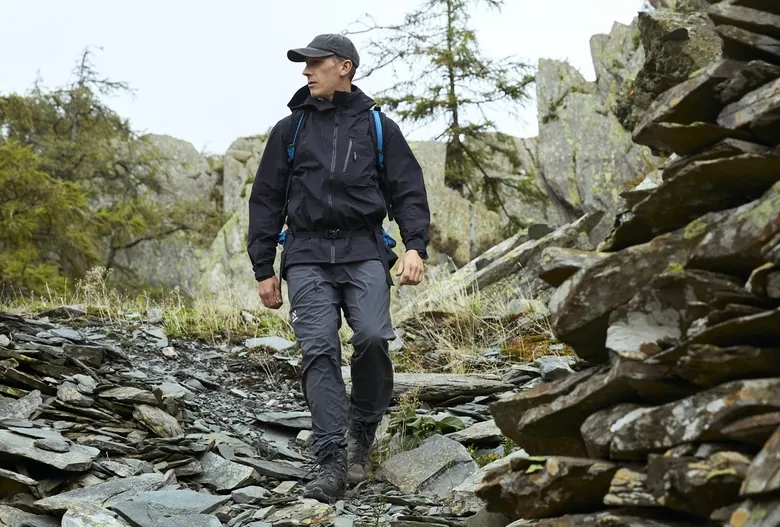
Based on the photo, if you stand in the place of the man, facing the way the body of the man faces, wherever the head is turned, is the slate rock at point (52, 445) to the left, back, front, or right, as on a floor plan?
right

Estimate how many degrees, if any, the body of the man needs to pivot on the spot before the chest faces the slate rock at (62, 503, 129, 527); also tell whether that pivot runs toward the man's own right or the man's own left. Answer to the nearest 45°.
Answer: approximately 45° to the man's own right

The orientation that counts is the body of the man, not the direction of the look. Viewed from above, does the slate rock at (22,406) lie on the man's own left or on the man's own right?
on the man's own right

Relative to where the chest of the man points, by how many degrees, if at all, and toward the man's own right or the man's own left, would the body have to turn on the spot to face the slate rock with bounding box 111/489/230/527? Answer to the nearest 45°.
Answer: approximately 45° to the man's own right

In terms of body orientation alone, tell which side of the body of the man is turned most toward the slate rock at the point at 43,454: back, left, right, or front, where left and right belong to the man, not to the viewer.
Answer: right

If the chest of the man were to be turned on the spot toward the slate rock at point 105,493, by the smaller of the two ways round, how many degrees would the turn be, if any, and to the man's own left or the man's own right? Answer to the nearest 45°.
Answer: approximately 45° to the man's own right

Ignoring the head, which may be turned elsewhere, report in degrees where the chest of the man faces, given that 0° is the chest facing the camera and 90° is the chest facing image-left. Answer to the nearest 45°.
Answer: approximately 0°
